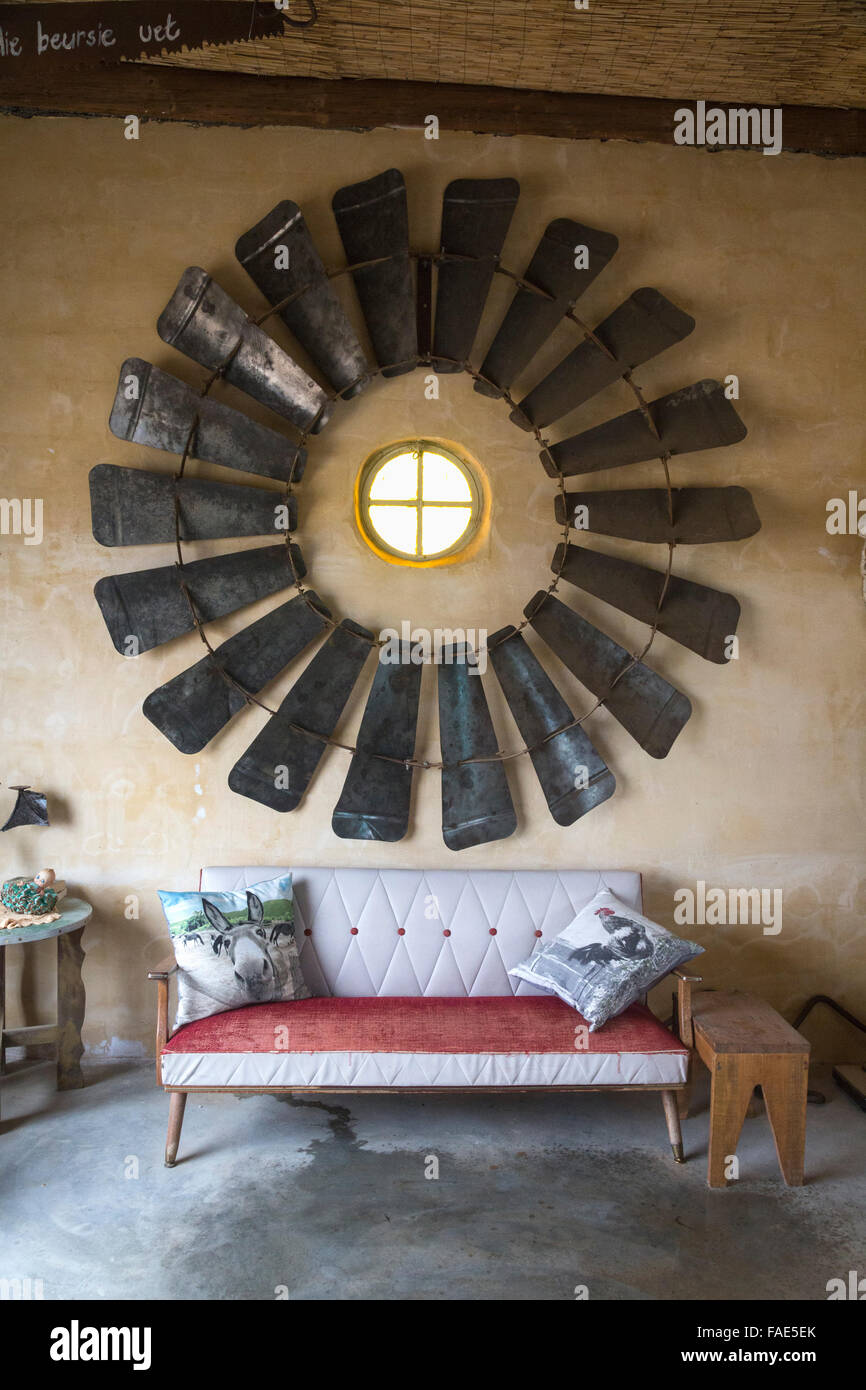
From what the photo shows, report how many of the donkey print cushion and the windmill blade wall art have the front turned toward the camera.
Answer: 2

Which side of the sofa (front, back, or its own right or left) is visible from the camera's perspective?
front

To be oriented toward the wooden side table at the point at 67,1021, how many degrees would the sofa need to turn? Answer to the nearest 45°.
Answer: approximately 90° to its right

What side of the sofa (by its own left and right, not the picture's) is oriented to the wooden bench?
left

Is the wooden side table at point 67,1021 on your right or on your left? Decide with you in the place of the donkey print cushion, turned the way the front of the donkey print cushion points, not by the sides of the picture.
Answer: on your right

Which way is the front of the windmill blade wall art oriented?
toward the camera

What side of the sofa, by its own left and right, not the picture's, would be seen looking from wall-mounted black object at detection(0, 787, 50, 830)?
right

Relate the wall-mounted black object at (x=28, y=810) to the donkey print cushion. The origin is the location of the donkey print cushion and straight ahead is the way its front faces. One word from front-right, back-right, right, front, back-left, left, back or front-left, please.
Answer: back-right

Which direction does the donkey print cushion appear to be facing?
toward the camera

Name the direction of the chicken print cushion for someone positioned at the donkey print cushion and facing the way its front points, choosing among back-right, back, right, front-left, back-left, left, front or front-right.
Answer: left

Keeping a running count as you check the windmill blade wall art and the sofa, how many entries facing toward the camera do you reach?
2
